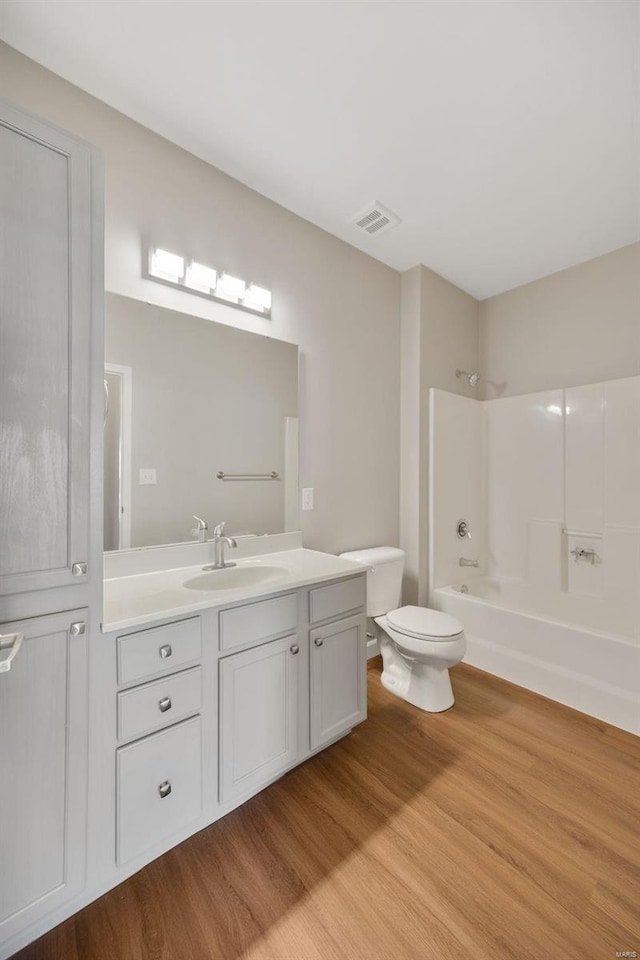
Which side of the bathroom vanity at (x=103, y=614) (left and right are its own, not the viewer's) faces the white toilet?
left

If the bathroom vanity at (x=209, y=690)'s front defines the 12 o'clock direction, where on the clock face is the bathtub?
The bathtub is roughly at 10 o'clock from the bathroom vanity.

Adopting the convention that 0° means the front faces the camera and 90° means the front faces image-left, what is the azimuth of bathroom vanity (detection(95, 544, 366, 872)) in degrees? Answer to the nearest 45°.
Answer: approximately 315°

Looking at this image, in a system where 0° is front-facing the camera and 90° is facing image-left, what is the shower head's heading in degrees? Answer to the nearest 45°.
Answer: approximately 315°

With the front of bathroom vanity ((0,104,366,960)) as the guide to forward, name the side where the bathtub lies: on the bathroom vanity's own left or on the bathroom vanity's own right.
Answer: on the bathroom vanity's own left
